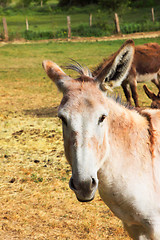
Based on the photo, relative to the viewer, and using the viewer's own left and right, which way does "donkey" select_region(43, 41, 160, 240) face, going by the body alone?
facing the viewer and to the left of the viewer

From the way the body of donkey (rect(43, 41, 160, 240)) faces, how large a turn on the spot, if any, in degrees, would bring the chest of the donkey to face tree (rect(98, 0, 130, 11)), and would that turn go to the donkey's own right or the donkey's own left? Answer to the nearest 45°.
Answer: approximately 135° to the donkey's own right

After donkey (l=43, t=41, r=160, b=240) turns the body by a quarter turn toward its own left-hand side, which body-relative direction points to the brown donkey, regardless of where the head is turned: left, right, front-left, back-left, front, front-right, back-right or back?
back-left
